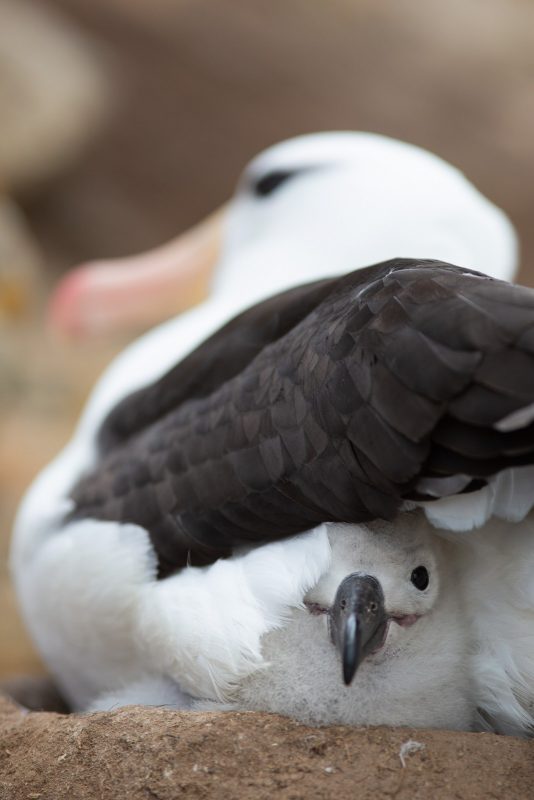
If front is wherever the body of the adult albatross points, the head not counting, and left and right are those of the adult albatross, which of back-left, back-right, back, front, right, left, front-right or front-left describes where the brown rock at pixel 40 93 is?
right

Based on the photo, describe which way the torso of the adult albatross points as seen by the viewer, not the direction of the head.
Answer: to the viewer's left

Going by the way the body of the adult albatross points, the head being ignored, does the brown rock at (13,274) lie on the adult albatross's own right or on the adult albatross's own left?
on the adult albatross's own right
